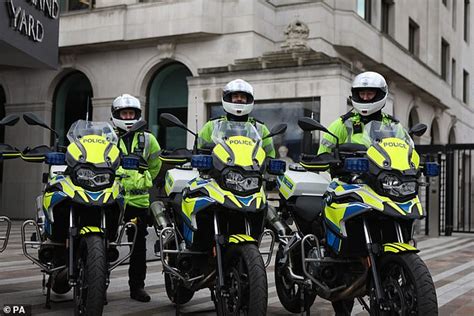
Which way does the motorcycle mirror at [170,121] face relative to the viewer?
away from the camera

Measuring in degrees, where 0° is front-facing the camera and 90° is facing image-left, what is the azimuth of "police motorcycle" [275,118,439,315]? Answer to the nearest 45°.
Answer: approximately 315°

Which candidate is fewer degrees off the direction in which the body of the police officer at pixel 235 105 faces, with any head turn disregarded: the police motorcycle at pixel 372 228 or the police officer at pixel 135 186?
the police motorcycle

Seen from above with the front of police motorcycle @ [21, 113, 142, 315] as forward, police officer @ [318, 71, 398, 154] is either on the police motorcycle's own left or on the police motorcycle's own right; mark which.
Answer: on the police motorcycle's own left
